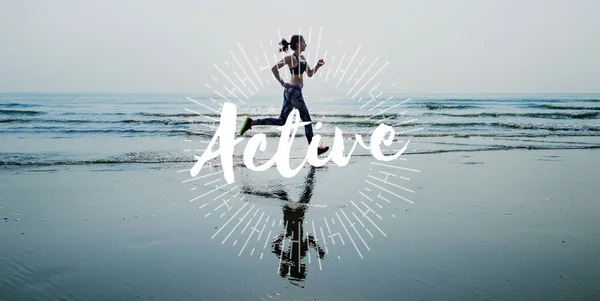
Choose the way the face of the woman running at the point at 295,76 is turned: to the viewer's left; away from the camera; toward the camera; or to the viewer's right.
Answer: to the viewer's right

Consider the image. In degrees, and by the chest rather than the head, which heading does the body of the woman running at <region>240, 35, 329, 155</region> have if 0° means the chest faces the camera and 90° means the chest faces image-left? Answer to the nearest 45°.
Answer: approximately 270°
